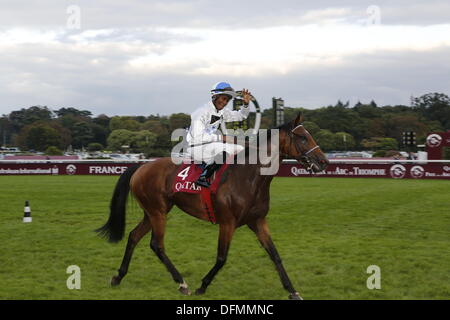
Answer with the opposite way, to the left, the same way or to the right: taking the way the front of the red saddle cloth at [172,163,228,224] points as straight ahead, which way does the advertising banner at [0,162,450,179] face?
to the right

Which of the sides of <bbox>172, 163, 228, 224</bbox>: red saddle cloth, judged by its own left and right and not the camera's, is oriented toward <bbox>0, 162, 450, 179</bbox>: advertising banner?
left

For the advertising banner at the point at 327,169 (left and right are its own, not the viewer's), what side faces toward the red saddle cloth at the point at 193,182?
front

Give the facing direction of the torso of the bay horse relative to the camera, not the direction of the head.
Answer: to the viewer's right

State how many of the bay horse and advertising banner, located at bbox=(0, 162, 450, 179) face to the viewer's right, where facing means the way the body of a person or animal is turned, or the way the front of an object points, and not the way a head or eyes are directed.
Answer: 1

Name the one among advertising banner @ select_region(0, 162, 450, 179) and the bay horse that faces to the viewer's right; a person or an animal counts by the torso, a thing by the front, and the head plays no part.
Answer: the bay horse

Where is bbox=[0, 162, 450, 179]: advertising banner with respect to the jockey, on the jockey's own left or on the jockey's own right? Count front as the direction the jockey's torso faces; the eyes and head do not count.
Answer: on the jockey's own left

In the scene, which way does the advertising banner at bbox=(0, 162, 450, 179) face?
toward the camera

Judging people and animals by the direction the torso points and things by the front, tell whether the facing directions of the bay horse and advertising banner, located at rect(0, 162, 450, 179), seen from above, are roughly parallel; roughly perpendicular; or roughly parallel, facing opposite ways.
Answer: roughly perpendicular

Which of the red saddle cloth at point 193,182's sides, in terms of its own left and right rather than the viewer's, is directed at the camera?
right

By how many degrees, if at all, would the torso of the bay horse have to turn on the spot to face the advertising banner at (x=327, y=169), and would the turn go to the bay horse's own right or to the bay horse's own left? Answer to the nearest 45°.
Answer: approximately 90° to the bay horse's own left

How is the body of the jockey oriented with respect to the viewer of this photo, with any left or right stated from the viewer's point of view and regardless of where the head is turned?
facing the viewer and to the right of the viewer
